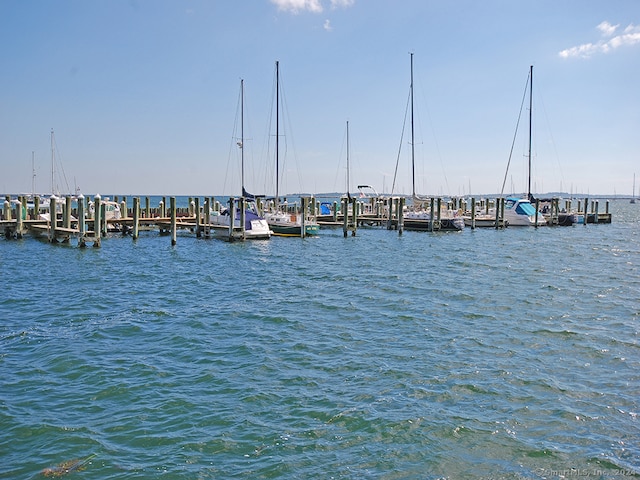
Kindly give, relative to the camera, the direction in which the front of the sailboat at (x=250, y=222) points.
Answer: facing away from the viewer and to the left of the viewer
